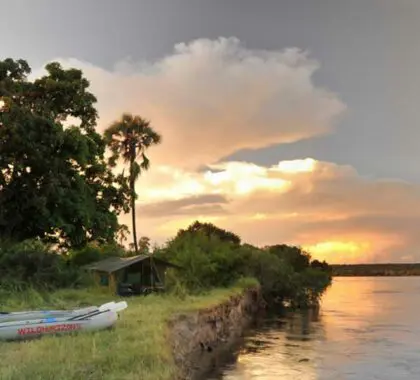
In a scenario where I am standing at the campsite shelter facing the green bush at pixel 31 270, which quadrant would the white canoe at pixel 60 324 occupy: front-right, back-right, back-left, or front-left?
front-left

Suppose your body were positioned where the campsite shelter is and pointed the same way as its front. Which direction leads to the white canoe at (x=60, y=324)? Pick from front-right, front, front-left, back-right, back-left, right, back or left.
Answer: front-right

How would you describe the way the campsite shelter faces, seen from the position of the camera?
facing the viewer and to the right of the viewer

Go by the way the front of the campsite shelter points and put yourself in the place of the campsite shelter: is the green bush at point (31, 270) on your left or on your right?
on your right

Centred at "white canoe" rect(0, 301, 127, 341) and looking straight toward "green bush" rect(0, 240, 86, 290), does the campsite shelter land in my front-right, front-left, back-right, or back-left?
front-right
